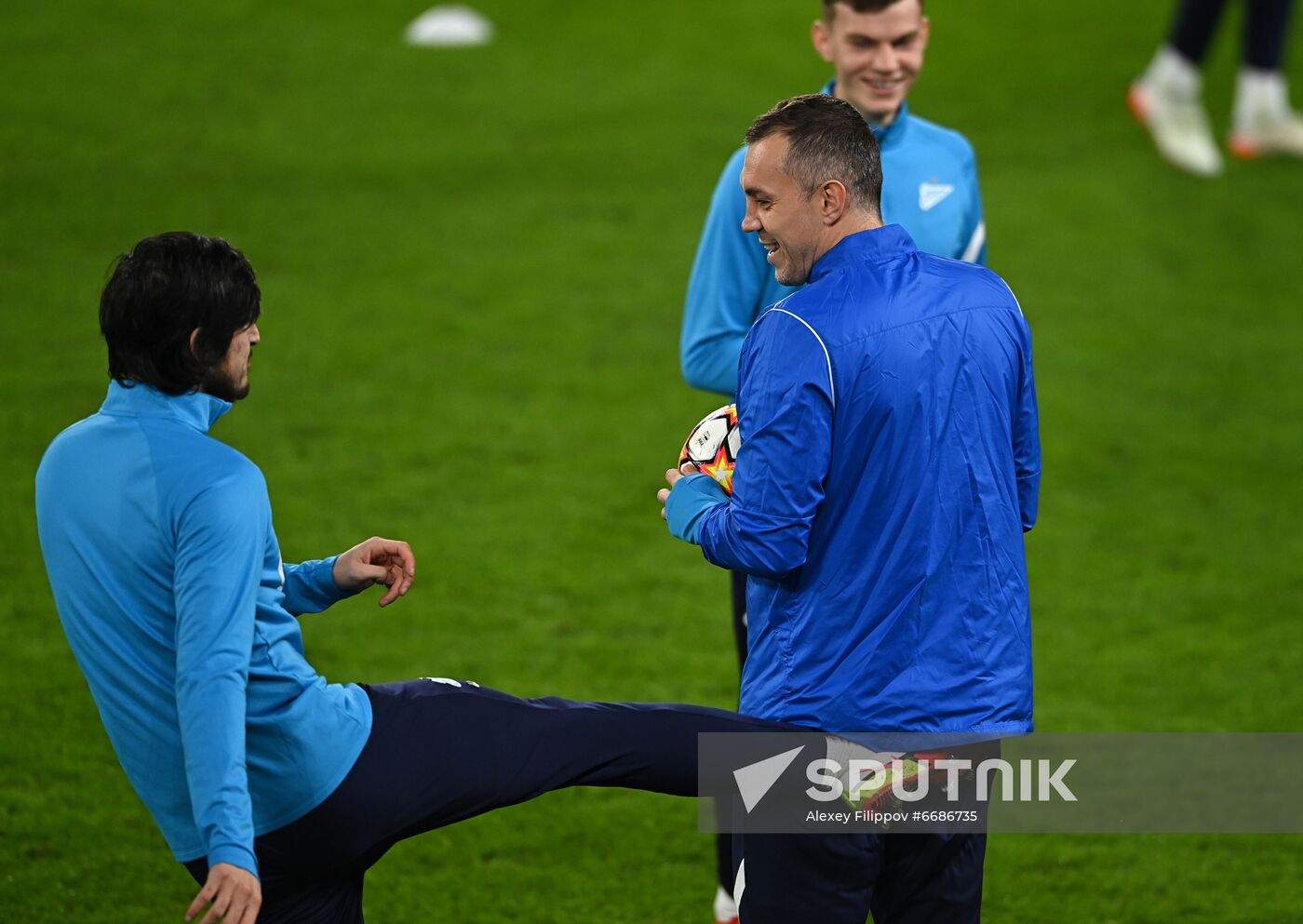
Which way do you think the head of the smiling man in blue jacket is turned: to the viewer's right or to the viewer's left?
to the viewer's left

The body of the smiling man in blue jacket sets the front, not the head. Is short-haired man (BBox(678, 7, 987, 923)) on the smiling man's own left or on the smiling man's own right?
on the smiling man's own right

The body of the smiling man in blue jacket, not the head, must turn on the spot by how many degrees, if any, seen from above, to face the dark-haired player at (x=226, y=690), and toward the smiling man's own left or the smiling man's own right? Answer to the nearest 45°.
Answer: approximately 45° to the smiling man's own left

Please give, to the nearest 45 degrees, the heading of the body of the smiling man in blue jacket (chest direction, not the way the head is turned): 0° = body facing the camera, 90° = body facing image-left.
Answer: approximately 135°

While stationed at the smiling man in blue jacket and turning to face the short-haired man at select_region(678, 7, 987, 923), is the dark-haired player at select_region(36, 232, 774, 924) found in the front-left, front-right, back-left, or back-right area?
back-left
